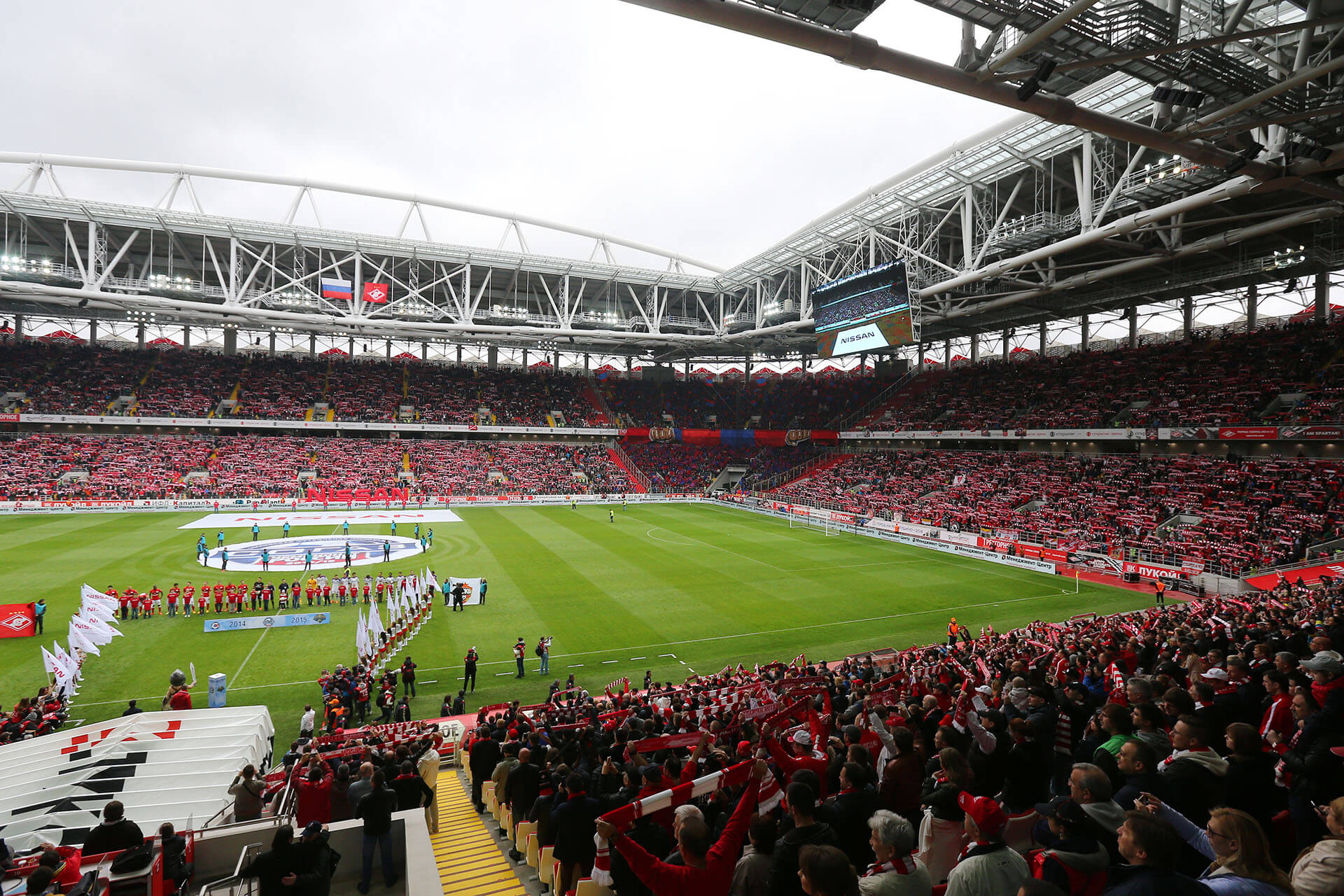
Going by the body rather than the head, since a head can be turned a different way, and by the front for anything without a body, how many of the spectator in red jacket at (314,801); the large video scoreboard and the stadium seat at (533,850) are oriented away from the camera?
2

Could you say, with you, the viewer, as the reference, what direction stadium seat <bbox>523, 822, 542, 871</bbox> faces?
facing away from the viewer

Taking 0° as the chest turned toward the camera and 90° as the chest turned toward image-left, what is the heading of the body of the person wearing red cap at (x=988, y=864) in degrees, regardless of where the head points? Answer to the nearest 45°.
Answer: approximately 135°

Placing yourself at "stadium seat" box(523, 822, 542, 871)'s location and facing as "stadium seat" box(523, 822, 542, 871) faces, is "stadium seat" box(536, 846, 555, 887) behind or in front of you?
behind

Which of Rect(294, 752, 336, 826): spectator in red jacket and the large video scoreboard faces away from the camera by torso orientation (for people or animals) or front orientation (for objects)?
the spectator in red jacket

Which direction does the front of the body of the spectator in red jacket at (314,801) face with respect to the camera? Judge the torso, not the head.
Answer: away from the camera
